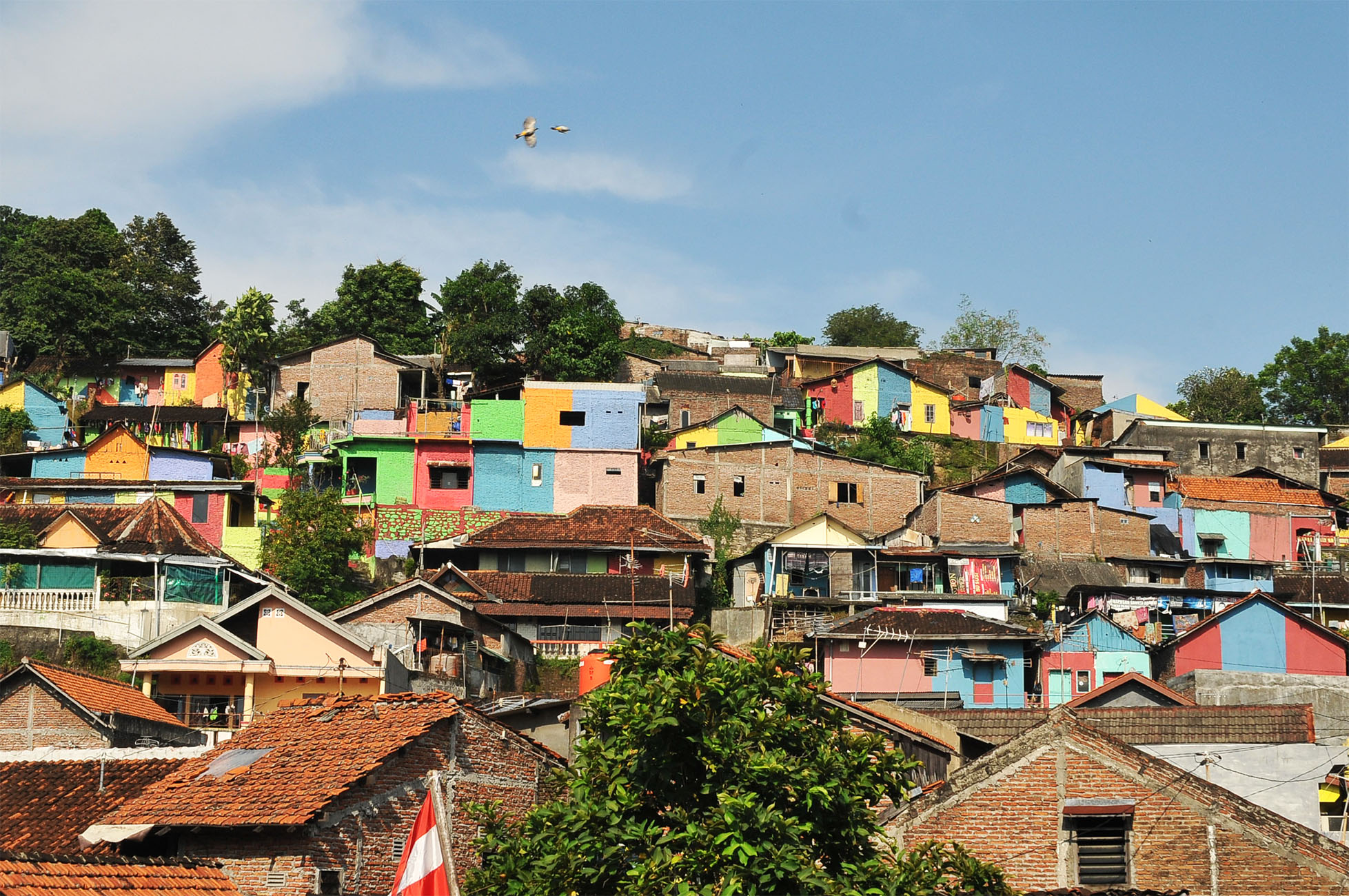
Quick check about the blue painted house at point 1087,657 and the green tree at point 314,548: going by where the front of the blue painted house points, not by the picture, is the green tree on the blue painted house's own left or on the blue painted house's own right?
on the blue painted house's own right

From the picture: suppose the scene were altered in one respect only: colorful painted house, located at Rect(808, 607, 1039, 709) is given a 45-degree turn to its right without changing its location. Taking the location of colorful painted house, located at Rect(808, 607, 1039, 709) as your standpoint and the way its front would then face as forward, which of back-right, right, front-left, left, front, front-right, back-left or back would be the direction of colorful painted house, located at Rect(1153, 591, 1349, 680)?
back-left

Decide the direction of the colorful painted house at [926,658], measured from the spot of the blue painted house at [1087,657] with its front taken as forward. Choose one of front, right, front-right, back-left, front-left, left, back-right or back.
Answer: front-right

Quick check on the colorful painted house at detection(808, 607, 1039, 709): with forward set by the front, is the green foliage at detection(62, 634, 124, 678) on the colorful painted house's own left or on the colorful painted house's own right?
on the colorful painted house's own right

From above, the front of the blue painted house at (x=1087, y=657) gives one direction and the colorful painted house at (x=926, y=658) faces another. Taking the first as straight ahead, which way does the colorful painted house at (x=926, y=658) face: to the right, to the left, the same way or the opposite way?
the same way

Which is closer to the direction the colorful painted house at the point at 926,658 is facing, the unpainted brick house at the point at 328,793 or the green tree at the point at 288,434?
the unpainted brick house

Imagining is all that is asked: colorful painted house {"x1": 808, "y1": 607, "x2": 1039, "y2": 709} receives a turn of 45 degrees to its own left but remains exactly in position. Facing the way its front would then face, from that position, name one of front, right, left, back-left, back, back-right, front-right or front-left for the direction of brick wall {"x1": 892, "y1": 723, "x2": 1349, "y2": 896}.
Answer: front-right

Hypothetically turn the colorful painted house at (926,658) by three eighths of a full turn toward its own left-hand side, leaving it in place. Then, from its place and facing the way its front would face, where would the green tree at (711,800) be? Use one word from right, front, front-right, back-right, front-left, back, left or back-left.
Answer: back-right

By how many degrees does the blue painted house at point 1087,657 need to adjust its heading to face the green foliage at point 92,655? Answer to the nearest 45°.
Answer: approximately 45° to its right

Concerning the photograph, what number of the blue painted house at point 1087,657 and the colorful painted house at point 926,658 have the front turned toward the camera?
2

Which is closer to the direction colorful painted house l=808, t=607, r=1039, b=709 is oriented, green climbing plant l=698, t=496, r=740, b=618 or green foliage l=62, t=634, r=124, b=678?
the green foliage

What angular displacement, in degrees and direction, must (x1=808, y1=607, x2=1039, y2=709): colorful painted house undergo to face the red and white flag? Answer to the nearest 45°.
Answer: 0° — it already faces it

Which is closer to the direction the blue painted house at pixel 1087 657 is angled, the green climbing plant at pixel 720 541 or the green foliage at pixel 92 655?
the green foliage

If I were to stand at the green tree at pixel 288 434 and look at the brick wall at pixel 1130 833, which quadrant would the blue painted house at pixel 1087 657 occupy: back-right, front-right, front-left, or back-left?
front-left

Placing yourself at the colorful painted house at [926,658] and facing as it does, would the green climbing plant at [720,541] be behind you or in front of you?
behind

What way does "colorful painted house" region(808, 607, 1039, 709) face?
toward the camera

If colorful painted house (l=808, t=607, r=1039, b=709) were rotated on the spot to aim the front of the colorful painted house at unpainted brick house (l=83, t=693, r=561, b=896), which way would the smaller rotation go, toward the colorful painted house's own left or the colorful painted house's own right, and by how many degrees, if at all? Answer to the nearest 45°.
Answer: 0° — it already faces it
